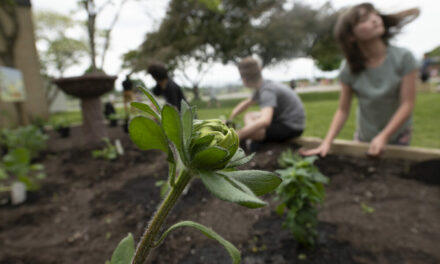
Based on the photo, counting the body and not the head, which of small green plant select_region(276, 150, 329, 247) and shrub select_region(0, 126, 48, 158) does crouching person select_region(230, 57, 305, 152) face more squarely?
the shrub

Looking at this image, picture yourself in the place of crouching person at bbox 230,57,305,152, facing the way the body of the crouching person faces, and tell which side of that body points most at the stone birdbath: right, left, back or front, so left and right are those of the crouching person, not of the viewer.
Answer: front

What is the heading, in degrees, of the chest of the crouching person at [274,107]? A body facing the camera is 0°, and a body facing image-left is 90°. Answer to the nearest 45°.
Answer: approximately 90°

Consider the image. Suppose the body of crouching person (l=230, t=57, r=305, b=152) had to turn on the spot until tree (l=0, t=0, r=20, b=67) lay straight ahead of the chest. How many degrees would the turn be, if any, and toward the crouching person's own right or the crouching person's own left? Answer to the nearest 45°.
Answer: approximately 45° to the crouching person's own right

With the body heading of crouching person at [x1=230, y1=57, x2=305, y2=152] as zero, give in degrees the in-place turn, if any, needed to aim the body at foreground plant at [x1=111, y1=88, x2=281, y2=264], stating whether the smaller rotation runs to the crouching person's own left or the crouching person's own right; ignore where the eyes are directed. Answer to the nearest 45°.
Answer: approximately 90° to the crouching person's own left

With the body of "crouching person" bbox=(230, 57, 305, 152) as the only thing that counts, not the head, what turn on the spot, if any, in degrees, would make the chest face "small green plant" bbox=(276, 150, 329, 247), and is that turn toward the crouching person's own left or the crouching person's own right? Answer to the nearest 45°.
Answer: approximately 90° to the crouching person's own left

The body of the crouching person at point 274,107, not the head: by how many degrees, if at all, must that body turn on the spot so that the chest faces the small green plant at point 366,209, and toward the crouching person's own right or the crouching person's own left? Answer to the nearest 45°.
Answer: approximately 135° to the crouching person's own left

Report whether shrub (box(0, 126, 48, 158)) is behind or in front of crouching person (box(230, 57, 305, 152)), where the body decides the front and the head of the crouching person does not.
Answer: in front

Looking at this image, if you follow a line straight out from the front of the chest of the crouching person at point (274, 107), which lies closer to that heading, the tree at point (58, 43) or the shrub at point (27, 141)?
the shrub

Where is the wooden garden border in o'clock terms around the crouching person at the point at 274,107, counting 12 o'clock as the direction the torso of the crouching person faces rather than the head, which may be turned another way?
The wooden garden border is roughly at 7 o'clock from the crouching person.

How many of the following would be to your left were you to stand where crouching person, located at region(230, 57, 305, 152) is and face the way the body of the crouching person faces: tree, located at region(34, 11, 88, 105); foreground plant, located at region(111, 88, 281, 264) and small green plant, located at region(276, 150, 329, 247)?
2
